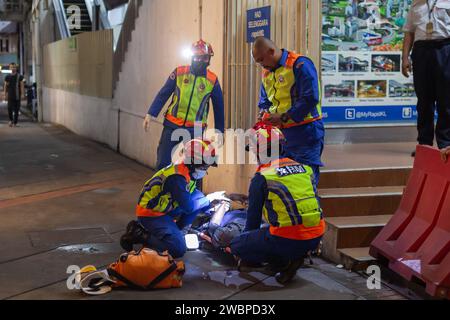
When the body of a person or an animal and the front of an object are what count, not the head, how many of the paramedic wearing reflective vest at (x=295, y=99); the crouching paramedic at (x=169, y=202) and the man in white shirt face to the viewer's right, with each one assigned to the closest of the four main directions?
1

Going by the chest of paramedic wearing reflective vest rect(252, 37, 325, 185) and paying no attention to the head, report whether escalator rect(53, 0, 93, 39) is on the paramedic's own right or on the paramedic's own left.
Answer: on the paramedic's own right

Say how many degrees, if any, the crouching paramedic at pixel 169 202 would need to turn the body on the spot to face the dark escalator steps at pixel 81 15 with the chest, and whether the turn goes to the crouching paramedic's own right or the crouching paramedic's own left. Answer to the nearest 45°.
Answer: approximately 90° to the crouching paramedic's own left

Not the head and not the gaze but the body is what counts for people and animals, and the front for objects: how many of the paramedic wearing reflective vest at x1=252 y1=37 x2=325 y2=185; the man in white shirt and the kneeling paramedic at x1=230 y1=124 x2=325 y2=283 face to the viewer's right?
0

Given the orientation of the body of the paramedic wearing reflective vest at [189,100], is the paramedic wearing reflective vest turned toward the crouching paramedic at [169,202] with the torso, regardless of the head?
yes

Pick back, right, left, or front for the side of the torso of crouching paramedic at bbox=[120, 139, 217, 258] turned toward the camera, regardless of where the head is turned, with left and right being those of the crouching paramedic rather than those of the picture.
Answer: right

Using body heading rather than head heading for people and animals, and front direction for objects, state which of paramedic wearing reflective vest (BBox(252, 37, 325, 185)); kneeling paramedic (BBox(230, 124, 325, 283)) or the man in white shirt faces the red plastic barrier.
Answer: the man in white shirt

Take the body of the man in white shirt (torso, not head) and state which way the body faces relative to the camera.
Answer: toward the camera

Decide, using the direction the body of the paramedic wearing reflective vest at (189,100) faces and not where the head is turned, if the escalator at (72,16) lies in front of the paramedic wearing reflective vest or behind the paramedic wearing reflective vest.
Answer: behind

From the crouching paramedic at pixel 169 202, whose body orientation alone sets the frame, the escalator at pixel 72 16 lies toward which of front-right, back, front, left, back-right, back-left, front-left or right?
left

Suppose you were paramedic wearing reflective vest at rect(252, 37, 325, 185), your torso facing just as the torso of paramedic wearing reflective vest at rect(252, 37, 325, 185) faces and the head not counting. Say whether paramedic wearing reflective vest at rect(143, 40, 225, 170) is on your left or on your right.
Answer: on your right

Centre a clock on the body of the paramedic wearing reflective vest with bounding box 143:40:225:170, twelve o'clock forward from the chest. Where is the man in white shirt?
The man in white shirt is roughly at 10 o'clock from the paramedic wearing reflective vest.

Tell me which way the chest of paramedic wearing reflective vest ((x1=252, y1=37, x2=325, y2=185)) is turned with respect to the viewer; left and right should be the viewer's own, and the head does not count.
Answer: facing the viewer and to the left of the viewer

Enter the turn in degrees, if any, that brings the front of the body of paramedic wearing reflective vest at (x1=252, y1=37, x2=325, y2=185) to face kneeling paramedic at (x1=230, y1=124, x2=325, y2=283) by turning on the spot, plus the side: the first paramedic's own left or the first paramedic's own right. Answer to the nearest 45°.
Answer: approximately 45° to the first paramedic's own left

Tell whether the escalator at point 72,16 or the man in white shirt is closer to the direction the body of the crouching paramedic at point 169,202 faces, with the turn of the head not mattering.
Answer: the man in white shirt

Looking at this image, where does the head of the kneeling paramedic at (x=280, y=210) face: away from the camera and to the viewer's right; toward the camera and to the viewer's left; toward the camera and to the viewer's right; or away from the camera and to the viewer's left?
away from the camera and to the viewer's left

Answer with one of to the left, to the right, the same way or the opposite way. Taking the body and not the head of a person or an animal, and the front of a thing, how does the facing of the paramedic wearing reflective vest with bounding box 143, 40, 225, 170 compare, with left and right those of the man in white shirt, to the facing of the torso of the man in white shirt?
the same way

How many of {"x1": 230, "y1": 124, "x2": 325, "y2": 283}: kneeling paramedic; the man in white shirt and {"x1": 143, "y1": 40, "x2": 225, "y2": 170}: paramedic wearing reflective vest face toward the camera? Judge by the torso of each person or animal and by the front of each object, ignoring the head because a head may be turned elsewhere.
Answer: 2
